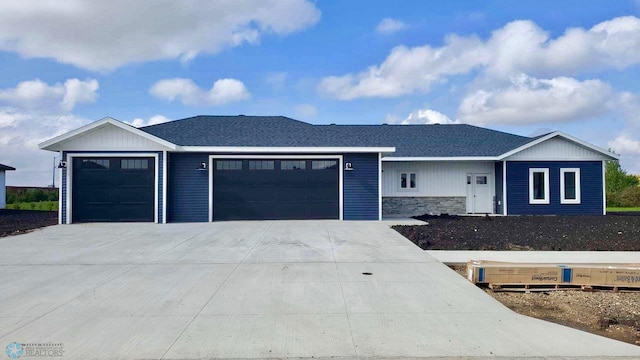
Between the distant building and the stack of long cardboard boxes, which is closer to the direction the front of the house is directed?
the stack of long cardboard boxes

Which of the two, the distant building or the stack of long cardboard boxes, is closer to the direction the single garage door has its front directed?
the stack of long cardboard boxes

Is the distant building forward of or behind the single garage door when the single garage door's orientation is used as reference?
behind

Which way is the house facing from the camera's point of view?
toward the camera

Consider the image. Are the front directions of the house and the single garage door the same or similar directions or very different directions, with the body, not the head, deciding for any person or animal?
same or similar directions

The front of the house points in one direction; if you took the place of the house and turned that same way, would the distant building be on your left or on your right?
on your right

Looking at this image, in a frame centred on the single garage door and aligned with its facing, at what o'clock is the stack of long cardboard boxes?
The stack of long cardboard boxes is roughly at 11 o'clock from the single garage door.

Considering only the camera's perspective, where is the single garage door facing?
facing the viewer
